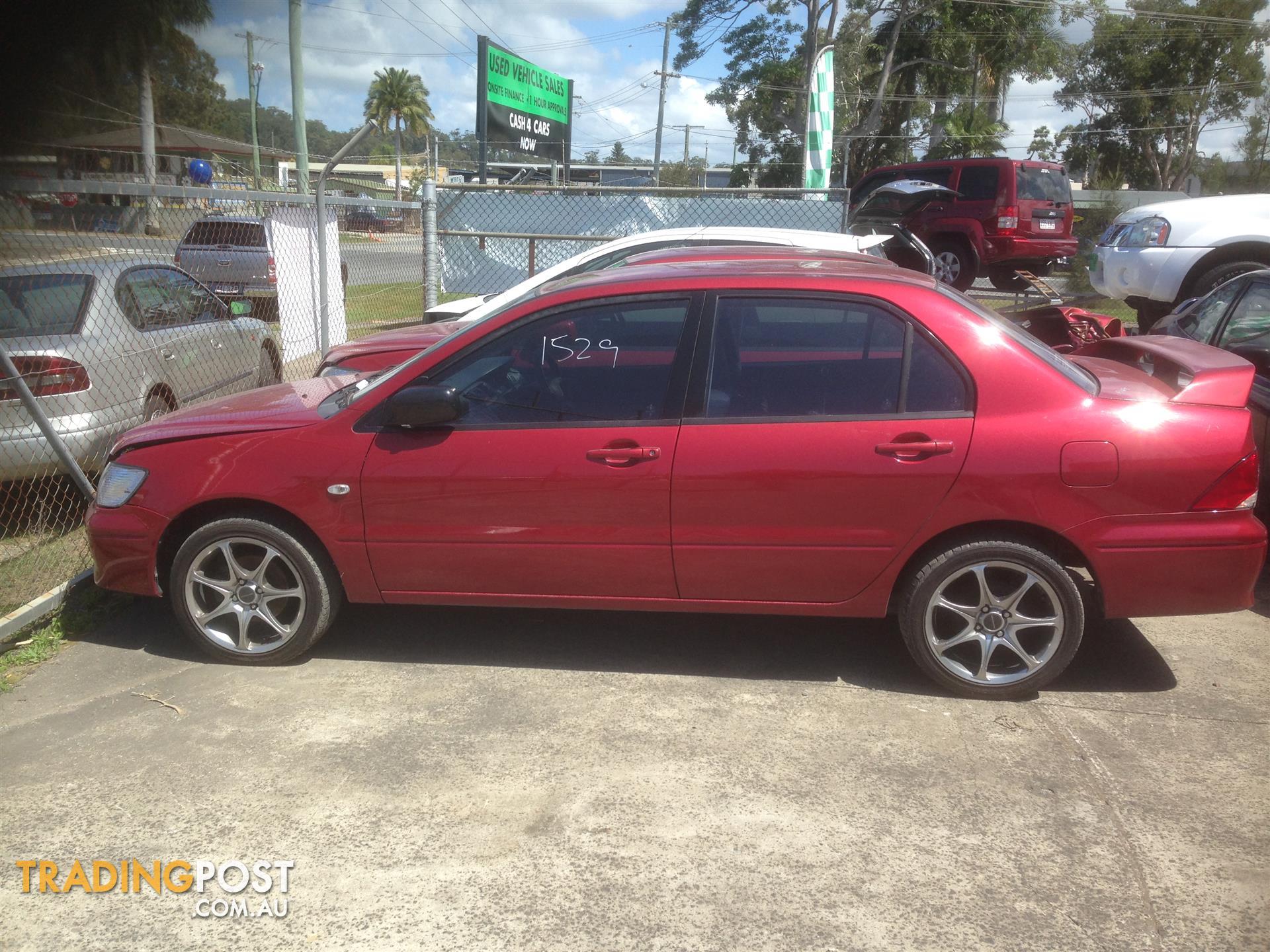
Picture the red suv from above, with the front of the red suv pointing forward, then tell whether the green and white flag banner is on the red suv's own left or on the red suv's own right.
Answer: on the red suv's own left

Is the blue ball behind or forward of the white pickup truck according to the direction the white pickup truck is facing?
forward

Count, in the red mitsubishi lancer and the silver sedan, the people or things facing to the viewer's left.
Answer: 1

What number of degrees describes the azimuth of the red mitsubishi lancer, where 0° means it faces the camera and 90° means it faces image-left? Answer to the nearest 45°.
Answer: approximately 90°

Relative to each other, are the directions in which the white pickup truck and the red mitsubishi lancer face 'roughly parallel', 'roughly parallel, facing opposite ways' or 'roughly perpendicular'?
roughly parallel

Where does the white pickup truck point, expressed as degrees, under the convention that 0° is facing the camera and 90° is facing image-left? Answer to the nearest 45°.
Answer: approximately 45°

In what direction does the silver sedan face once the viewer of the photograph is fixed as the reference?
facing away from the viewer and to the right of the viewer

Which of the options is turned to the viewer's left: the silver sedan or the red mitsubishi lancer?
the red mitsubishi lancer

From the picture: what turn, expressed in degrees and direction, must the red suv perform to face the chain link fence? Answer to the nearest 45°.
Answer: approximately 90° to its left

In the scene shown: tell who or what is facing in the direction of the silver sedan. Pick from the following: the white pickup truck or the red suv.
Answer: the white pickup truck

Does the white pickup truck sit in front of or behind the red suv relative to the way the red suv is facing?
behind

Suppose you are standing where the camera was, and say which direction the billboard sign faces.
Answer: facing the viewer and to the right of the viewer

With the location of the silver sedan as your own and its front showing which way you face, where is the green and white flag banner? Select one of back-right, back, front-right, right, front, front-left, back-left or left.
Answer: front

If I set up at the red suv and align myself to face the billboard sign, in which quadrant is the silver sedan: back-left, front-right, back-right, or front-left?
front-left

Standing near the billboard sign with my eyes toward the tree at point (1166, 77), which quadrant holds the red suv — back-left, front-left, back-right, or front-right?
front-right
